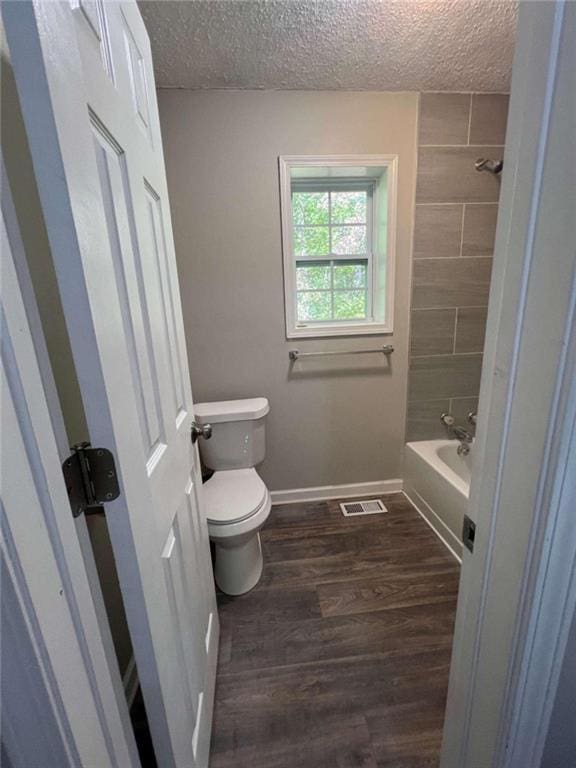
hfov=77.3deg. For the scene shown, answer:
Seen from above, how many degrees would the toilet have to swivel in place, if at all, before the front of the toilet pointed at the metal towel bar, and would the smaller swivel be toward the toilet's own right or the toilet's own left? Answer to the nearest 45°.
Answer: approximately 135° to the toilet's own left

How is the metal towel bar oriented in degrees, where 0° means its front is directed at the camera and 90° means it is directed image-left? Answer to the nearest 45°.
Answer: approximately 0°

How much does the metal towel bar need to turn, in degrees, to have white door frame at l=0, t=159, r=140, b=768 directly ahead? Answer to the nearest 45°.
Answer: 0° — it already faces it

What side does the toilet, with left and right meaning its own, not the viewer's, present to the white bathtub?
left

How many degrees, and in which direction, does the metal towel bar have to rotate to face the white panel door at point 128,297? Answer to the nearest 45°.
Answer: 0° — it already faces it

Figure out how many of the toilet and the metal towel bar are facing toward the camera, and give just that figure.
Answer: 2

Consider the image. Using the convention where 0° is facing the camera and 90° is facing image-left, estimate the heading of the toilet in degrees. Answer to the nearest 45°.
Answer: approximately 0°
